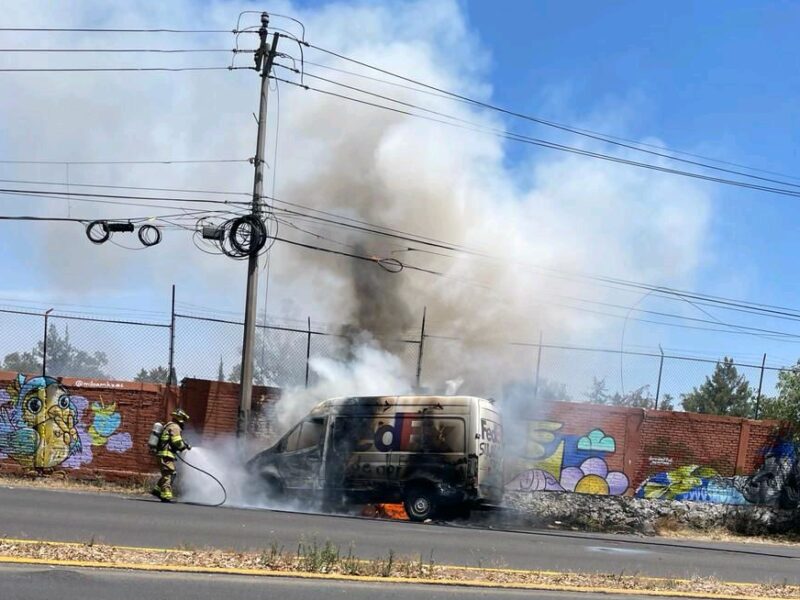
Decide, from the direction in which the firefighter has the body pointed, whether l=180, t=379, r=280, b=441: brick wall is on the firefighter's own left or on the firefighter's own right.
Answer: on the firefighter's own left

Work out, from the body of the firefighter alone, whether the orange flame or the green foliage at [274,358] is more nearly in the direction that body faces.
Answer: the orange flame

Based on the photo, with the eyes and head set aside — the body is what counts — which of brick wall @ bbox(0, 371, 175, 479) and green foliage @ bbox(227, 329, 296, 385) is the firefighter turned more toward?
the green foliage

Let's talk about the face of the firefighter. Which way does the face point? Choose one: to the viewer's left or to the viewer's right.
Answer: to the viewer's right

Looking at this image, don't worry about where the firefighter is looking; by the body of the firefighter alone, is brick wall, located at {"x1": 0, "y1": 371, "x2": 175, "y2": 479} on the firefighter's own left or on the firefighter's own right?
on the firefighter's own left

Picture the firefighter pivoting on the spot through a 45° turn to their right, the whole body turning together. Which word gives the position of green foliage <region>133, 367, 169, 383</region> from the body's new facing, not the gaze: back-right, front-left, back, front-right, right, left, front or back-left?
back-left

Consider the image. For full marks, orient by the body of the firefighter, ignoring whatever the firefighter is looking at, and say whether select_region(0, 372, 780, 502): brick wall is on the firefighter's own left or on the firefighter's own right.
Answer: on the firefighter's own left

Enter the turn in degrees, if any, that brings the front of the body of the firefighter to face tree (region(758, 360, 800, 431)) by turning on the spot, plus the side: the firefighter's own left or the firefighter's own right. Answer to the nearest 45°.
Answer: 0° — they already face it

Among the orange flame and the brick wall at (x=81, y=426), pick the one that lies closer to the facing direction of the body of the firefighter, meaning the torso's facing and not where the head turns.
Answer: the orange flame

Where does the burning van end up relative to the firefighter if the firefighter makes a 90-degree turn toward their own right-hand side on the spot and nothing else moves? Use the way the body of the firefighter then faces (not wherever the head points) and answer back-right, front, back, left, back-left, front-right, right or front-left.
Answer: left

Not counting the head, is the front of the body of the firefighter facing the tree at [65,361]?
no

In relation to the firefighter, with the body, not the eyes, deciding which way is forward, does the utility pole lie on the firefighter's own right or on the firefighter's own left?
on the firefighter's own left

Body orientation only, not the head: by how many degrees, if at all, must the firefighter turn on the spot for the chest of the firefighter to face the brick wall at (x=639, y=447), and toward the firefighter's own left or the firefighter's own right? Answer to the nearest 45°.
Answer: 0° — they already face it

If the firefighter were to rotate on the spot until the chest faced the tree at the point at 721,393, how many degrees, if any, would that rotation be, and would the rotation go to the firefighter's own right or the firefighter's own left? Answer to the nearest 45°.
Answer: approximately 45° to the firefighter's own left

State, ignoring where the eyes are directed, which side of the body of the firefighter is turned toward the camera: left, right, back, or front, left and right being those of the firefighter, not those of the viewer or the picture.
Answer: right
